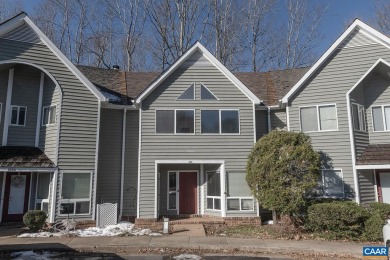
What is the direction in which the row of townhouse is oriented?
toward the camera

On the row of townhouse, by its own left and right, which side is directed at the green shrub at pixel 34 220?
right

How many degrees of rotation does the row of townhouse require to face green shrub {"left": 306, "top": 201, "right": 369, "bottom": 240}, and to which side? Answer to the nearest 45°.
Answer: approximately 90° to its left

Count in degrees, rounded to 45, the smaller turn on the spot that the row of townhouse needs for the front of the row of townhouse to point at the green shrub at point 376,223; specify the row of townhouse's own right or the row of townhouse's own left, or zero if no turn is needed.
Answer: approximately 90° to the row of townhouse's own left
